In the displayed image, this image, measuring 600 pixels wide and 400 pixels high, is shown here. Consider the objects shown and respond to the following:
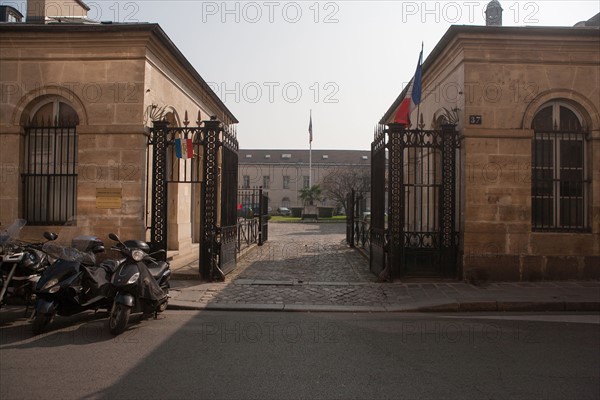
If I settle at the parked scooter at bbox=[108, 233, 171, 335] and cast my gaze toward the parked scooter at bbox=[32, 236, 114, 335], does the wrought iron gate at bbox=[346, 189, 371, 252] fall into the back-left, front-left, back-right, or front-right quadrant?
back-right

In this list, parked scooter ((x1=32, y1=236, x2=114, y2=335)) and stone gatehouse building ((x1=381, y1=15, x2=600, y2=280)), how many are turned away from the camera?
0

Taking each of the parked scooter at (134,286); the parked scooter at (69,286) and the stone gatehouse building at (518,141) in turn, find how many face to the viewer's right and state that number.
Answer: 0

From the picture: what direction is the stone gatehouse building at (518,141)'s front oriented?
toward the camera

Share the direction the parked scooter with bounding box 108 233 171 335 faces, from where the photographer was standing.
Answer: facing the viewer and to the left of the viewer

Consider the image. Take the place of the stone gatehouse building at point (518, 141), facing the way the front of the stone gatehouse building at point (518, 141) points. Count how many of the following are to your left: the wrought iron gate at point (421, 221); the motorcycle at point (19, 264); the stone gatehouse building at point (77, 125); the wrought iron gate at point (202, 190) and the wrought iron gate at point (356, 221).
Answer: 0

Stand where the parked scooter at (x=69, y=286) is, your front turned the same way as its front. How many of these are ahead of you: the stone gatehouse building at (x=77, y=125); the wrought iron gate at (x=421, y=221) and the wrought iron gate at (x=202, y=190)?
0

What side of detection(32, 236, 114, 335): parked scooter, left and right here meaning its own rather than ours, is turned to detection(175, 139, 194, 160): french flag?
back

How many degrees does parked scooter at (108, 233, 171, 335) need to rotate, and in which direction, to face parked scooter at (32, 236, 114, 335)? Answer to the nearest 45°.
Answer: approximately 45° to its right

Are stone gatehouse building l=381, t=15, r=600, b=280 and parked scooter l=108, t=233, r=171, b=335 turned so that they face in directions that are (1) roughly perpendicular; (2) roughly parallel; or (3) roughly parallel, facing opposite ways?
roughly parallel

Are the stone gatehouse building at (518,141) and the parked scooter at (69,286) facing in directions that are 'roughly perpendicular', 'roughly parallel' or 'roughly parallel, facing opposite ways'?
roughly parallel

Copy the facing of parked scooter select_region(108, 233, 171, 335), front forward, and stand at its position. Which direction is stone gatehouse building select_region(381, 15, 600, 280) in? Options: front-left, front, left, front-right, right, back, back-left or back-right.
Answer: back-left

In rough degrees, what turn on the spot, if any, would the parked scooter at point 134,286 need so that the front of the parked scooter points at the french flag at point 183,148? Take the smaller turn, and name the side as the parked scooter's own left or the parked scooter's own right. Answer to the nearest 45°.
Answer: approximately 135° to the parked scooter's own right

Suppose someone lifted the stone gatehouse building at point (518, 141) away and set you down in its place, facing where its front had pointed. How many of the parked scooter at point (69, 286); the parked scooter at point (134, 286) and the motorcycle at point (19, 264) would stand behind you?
0

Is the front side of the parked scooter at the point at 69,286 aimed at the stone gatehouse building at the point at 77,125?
no

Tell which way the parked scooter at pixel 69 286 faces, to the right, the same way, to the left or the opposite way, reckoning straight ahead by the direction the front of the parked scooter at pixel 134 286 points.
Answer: the same way

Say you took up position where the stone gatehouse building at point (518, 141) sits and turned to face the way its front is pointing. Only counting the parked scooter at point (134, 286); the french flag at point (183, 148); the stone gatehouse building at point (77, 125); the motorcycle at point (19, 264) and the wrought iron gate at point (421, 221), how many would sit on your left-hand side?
0

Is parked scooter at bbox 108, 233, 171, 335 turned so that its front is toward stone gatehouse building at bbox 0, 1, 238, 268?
no

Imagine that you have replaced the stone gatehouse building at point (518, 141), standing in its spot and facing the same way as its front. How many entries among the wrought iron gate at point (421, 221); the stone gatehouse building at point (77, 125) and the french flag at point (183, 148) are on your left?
0
